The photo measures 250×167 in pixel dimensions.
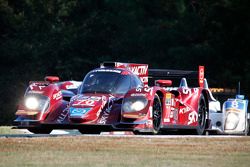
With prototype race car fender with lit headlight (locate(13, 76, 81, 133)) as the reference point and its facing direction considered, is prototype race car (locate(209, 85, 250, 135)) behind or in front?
behind

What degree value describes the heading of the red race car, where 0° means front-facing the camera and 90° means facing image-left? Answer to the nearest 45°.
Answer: approximately 45°

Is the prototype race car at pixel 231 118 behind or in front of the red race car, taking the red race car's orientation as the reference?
behind

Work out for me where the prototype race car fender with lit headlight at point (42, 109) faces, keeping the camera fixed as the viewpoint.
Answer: facing the viewer and to the left of the viewer
